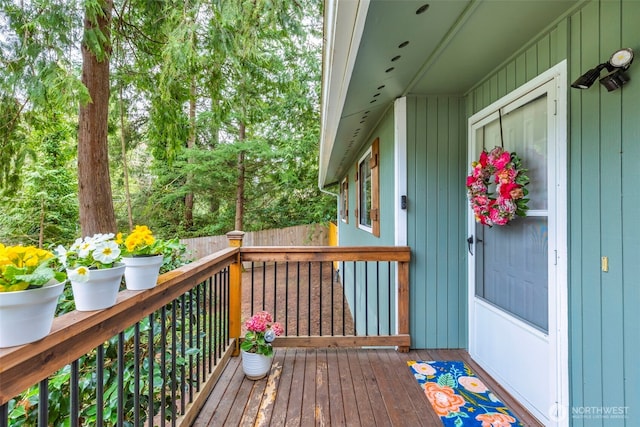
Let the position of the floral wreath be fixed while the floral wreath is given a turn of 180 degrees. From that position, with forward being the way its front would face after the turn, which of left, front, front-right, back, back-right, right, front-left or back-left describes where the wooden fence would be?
left

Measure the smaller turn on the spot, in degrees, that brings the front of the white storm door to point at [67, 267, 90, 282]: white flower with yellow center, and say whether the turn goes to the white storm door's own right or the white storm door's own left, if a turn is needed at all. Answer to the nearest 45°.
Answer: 0° — it already faces it

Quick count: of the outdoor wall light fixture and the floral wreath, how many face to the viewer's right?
0

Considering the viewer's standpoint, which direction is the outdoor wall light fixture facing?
facing the viewer and to the left of the viewer

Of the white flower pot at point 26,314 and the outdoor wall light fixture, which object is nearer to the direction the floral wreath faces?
the white flower pot

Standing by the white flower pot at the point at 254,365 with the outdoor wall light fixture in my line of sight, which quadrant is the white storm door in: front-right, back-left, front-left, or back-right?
front-left

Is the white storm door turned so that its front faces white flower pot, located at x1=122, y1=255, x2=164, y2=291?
yes

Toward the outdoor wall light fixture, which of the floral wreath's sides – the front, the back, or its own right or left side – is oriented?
left

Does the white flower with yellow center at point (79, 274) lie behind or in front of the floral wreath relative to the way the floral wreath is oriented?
in front

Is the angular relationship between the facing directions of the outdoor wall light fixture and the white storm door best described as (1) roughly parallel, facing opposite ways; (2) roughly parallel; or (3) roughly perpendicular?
roughly parallel

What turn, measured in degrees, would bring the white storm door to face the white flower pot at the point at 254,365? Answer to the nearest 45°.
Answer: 0° — it already faces it

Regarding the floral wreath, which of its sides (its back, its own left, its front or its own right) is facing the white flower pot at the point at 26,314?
front

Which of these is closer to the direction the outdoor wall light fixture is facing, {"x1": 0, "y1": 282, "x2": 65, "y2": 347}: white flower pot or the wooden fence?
the white flower pot
